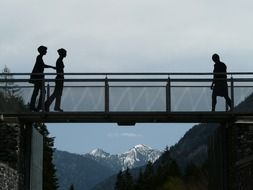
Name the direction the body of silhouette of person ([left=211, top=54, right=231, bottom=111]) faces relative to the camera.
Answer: to the viewer's left

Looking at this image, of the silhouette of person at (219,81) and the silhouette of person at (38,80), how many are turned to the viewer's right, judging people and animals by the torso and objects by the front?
1

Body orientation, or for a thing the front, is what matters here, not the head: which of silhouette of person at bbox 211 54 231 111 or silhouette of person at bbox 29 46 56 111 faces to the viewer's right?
silhouette of person at bbox 29 46 56 111

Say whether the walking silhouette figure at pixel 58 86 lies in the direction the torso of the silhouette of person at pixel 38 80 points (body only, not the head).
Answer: yes

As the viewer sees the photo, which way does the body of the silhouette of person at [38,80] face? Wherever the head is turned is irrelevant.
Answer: to the viewer's right

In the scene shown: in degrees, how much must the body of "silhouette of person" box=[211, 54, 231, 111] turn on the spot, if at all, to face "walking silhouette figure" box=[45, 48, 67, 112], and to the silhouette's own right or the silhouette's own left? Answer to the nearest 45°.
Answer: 0° — they already face it
